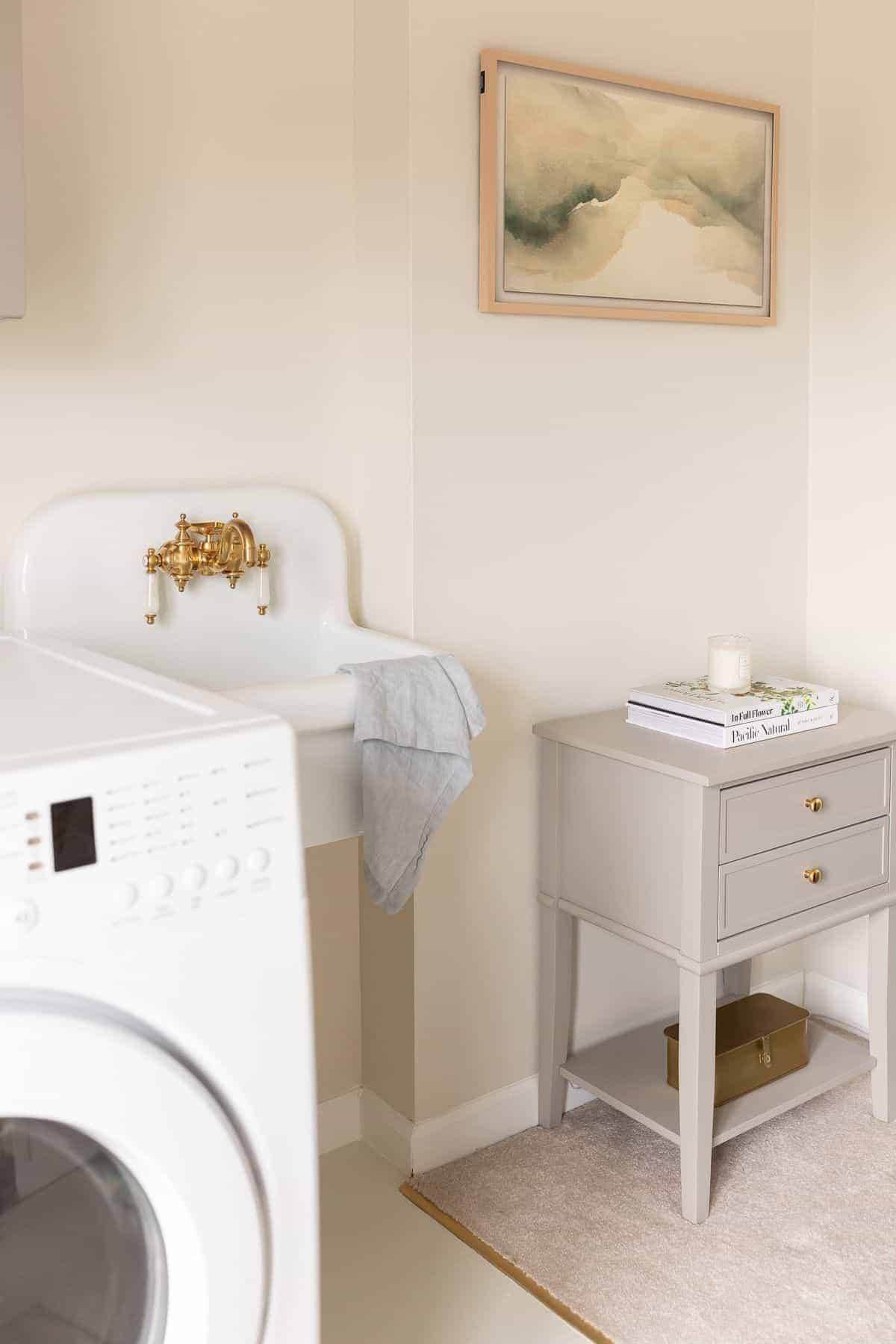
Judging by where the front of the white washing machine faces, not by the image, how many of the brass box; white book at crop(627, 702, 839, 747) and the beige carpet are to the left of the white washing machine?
3

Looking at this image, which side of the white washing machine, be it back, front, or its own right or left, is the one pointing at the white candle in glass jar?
left

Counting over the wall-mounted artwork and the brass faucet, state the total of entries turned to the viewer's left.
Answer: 0

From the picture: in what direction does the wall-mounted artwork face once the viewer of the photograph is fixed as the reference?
facing the viewer and to the right of the viewer

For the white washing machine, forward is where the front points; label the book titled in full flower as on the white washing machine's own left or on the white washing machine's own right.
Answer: on the white washing machine's own left

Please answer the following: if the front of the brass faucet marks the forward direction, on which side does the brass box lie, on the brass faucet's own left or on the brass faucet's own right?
on the brass faucet's own left

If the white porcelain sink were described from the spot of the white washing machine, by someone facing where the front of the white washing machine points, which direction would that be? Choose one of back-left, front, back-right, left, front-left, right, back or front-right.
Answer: back-left

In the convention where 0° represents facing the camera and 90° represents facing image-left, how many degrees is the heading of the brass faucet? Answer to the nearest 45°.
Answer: approximately 315°

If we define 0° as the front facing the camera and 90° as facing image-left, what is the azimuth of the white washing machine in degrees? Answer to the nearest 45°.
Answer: approximately 315°

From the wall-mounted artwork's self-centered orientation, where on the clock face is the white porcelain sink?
The white porcelain sink is roughly at 3 o'clock from the wall-mounted artwork.

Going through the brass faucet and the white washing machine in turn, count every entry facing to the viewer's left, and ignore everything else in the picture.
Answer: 0
